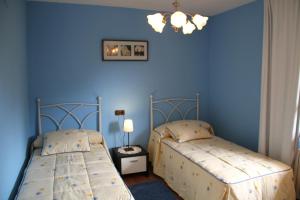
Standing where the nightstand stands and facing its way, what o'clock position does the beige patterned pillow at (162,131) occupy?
The beige patterned pillow is roughly at 8 o'clock from the nightstand.

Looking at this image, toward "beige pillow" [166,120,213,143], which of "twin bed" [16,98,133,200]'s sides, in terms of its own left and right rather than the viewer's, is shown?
left

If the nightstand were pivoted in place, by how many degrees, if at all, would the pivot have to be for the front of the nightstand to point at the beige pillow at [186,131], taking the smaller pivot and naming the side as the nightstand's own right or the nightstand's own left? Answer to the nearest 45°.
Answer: approximately 90° to the nightstand's own left

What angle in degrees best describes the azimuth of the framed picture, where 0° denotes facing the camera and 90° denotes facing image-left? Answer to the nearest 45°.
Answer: approximately 0°

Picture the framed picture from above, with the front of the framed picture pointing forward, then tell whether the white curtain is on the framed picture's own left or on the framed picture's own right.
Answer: on the framed picture's own left

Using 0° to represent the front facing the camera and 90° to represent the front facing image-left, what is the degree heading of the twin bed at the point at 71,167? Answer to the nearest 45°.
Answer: approximately 0°

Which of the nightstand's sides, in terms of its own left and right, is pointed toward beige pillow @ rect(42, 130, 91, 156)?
right

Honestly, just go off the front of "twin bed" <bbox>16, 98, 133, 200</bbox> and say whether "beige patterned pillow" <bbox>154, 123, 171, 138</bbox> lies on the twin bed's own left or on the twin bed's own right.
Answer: on the twin bed's own left
